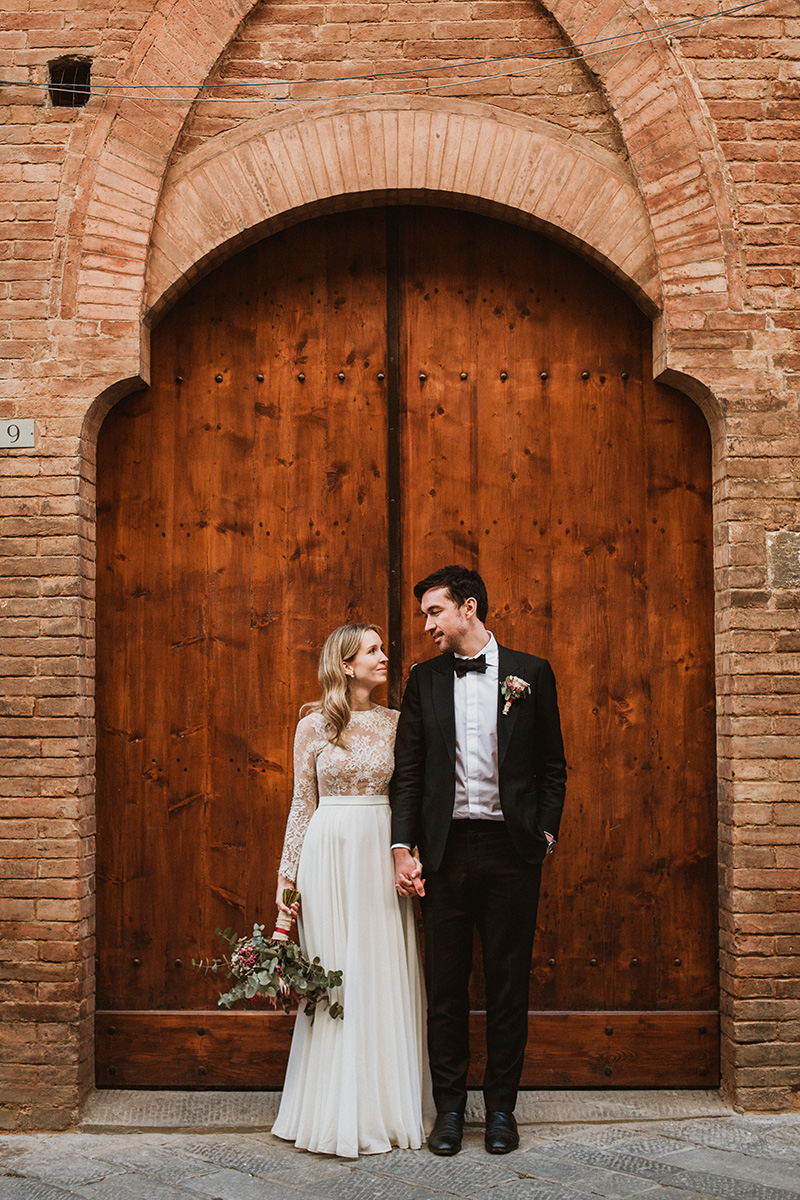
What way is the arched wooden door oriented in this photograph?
toward the camera

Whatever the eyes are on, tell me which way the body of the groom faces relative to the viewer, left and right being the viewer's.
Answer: facing the viewer

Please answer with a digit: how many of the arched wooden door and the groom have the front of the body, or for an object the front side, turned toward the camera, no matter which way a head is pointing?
2

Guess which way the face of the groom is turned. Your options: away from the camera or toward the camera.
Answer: toward the camera

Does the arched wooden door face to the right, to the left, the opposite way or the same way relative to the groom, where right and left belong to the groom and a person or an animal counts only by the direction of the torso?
the same way
